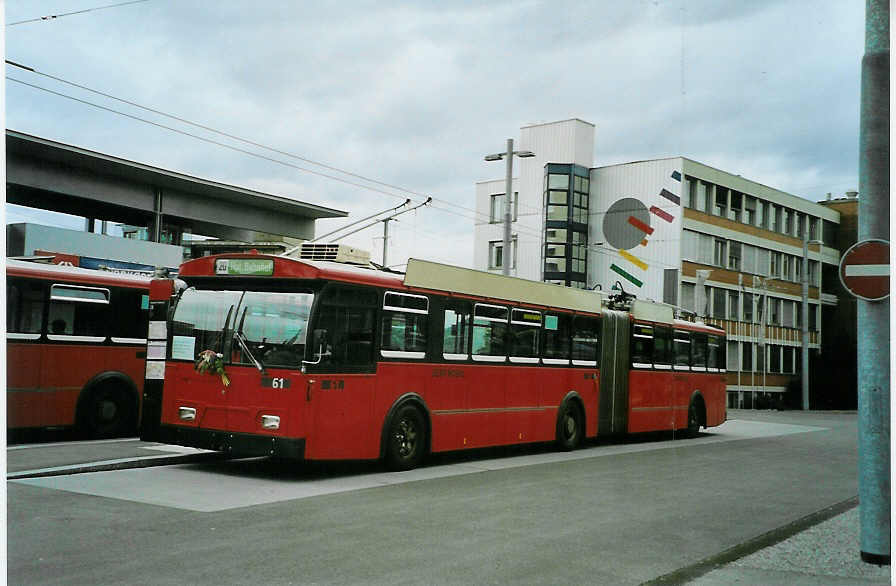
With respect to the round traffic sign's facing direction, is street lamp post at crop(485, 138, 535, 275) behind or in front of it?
behind

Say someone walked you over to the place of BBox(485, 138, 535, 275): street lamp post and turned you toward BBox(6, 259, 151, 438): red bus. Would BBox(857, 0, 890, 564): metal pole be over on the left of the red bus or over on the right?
left

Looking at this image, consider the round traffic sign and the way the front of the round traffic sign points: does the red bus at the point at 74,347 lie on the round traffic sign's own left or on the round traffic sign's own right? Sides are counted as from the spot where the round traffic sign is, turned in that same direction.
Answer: on the round traffic sign's own right

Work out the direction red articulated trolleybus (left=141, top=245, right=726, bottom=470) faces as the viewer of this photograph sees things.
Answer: facing the viewer and to the left of the viewer

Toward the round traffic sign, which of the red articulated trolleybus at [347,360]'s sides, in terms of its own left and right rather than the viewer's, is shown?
left

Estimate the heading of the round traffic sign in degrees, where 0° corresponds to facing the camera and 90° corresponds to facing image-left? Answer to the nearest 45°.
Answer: approximately 0°

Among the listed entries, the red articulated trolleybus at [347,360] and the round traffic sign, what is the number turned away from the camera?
0

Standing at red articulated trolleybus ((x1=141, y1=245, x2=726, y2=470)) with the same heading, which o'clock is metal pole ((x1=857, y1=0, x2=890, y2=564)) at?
The metal pole is roughly at 9 o'clock from the red articulated trolleybus.

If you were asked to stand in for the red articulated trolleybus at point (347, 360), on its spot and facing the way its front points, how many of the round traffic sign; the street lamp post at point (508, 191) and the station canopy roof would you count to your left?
1
